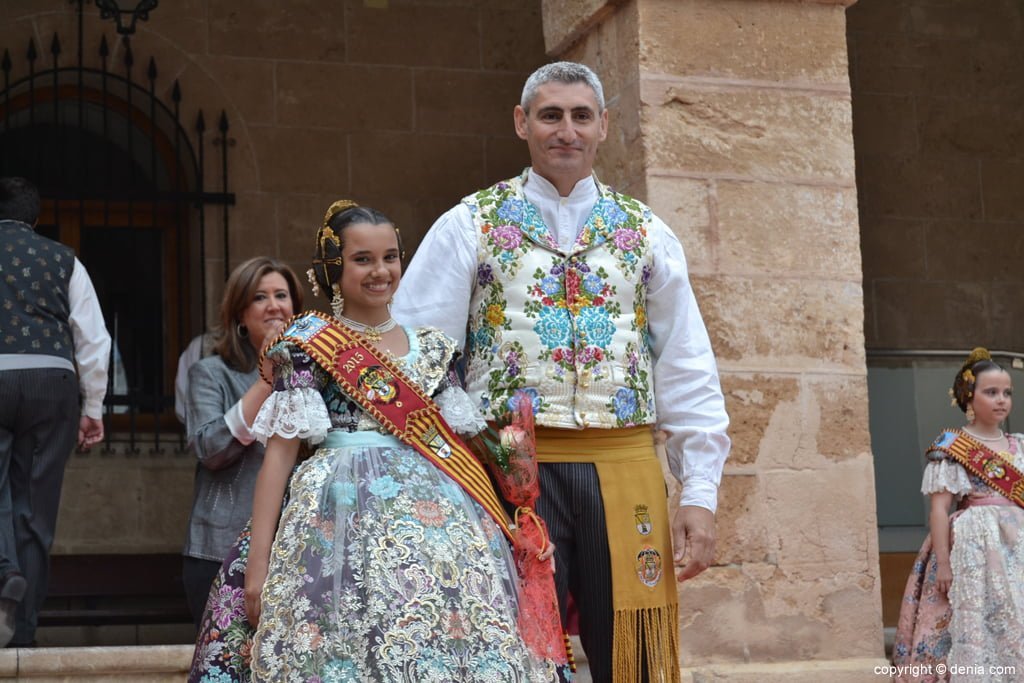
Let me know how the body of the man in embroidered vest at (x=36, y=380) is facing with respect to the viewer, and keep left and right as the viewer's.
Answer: facing away from the viewer

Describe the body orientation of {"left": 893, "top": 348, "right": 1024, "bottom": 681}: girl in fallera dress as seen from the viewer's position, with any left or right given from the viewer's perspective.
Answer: facing the viewer and to the right of the viewer

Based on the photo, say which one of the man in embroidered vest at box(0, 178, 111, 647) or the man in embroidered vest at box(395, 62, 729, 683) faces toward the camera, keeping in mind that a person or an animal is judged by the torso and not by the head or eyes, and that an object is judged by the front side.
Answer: the man in embroidered vest at box(395, 62, 729, 683)

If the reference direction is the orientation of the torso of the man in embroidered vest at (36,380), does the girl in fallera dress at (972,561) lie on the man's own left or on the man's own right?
on the man's own right

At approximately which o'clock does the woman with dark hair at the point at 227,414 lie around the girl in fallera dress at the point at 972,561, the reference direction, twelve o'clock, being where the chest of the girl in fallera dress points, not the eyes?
The woman with dark hair is roughly at 3 o'clock from the girl in fallera dress.

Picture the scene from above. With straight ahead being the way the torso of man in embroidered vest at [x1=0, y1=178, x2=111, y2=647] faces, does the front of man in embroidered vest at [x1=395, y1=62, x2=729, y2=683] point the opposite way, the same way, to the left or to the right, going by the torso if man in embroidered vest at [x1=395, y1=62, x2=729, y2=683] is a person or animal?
the opposite way

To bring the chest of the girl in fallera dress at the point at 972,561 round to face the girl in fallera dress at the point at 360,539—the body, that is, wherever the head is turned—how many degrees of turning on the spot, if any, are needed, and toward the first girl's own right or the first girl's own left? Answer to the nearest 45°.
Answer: approximately 45° to the first girl's own right

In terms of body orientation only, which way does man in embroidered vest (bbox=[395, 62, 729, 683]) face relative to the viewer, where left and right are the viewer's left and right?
facing the viewer

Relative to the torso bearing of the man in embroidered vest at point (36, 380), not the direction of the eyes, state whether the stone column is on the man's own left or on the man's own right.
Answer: on the man's own right

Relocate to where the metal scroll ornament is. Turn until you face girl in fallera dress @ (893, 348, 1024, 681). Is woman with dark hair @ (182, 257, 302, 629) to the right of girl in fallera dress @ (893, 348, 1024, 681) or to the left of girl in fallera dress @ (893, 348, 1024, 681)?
right

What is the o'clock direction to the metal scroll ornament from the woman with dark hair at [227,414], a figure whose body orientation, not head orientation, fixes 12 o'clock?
The metal scroll ornament is roughly at 7 o'clock from the woman with dark hair.

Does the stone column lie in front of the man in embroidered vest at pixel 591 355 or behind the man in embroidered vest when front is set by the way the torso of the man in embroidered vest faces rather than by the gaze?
behind

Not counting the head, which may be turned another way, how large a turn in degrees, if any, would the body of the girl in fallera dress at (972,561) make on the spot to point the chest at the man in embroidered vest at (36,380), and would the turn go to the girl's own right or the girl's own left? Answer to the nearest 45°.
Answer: approximately 90° to the girl's own right

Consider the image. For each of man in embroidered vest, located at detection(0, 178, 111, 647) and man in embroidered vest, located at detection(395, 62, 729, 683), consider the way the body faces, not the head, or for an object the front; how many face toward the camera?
1

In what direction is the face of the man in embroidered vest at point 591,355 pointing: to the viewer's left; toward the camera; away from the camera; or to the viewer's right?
toward the camera
